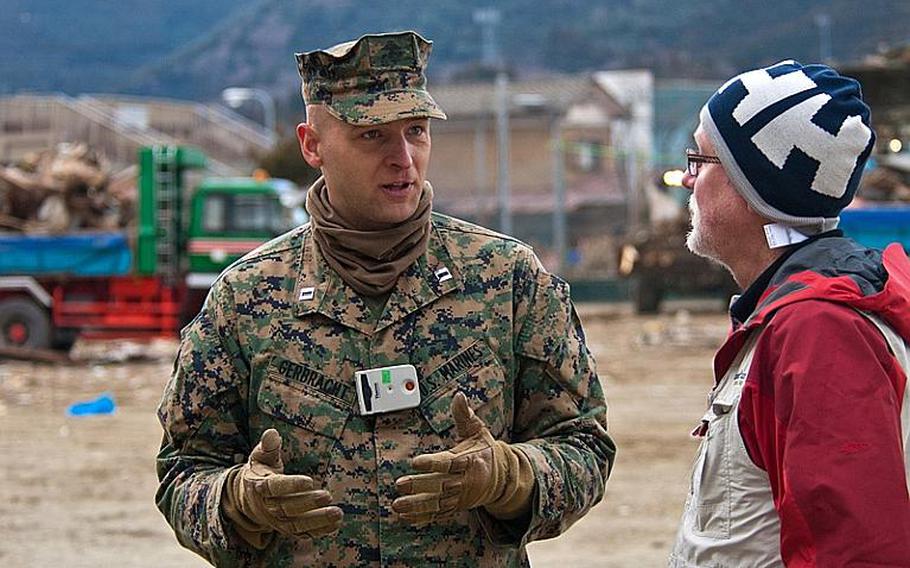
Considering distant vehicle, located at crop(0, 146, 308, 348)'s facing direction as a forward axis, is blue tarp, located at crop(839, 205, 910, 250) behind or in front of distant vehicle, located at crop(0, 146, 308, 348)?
in front

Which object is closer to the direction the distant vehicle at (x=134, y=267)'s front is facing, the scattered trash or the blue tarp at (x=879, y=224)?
the blue tarp

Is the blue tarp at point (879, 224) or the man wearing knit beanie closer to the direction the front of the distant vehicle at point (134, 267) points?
the blue tarp

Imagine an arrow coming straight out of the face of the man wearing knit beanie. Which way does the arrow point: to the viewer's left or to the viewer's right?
to the viewer's left

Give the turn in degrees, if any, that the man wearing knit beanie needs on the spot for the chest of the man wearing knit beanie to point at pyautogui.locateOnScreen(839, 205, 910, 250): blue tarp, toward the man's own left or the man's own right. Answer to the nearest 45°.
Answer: approximately 90° to the man's own right

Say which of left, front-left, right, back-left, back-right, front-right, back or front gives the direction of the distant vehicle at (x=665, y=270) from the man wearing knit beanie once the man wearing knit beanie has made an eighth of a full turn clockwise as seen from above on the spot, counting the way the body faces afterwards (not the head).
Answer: front-right

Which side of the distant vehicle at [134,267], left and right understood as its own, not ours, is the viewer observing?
right

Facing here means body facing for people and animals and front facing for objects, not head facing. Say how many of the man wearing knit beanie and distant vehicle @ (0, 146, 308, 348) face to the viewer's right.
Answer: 1

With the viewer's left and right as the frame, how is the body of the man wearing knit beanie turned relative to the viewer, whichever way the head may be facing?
facing to the left of the viewer

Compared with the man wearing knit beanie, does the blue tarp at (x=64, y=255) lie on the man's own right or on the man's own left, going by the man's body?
on the man's own right
